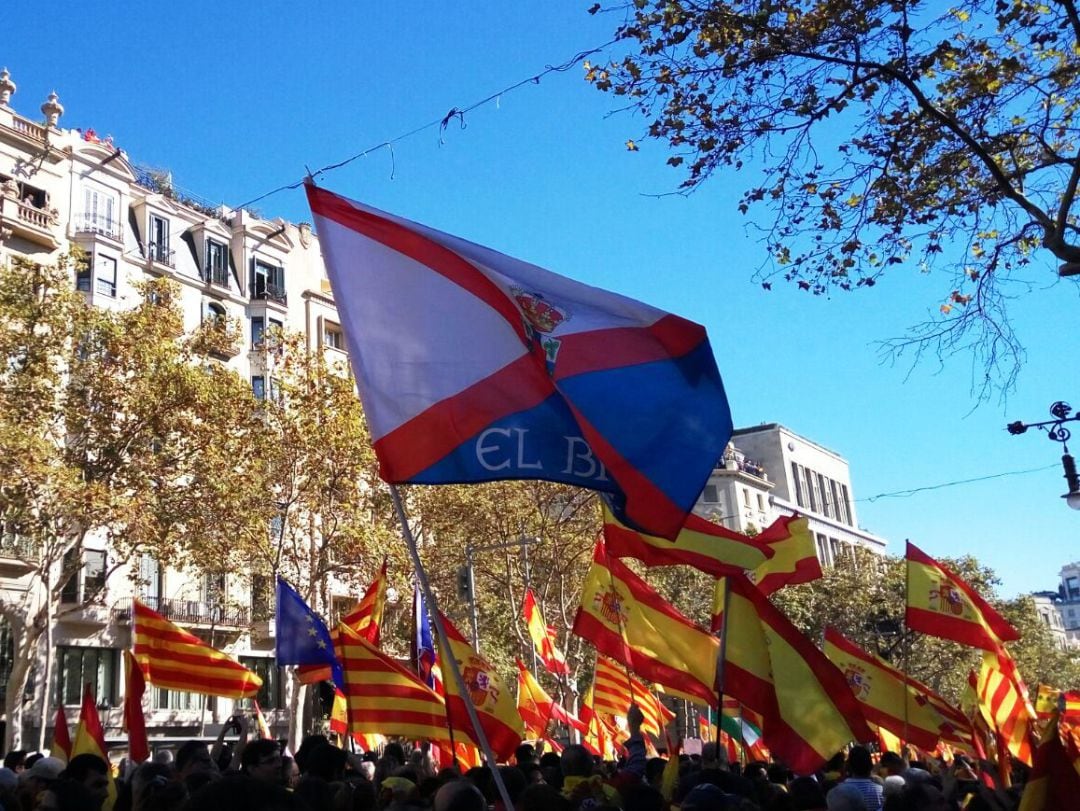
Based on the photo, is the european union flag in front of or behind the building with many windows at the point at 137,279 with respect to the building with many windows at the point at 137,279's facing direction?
in front

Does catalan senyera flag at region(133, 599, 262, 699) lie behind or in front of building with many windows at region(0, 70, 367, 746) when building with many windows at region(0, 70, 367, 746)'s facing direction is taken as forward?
in front

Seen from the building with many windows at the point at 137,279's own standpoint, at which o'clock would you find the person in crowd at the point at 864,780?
The person in crowd is roughly at 1 o'clock from the building with many windows.

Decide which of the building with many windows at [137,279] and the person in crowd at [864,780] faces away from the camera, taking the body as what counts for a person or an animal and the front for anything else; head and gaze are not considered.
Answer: the person in crowd

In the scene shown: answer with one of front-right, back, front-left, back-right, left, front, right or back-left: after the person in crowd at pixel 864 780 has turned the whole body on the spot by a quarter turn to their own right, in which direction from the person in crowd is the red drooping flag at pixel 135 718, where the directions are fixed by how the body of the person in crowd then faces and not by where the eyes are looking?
back

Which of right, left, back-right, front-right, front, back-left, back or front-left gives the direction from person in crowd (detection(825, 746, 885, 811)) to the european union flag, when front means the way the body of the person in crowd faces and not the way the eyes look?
front-left

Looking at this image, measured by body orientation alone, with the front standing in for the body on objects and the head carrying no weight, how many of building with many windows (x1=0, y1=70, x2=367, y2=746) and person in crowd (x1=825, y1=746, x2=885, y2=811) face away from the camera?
1

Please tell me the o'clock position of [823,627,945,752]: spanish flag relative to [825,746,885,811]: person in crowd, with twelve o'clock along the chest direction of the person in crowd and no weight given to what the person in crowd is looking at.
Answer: The spanish flag is roughly at 12 o'clock from the person in crowd.

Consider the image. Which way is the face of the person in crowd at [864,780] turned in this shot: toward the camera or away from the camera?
away from the camera

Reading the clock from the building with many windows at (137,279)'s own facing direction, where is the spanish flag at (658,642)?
The spanish flag is roughly at 1 o'clock from the building with many windows.

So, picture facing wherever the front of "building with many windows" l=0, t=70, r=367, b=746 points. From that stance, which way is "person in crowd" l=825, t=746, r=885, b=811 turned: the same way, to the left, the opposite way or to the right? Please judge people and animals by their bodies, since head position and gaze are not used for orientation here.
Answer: to the left

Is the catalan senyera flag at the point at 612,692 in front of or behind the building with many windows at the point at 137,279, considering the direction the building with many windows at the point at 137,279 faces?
in front

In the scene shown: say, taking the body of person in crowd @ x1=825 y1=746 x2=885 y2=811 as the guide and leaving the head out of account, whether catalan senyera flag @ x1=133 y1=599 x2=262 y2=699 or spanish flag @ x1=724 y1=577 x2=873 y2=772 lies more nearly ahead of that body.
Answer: the spanish flag

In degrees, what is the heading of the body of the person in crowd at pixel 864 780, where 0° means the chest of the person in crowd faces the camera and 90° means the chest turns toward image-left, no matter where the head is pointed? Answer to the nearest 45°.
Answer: approximately 180°

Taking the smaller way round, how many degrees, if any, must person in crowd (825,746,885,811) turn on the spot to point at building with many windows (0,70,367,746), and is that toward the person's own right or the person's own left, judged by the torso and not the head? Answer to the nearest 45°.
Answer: approximately 45° to the person's own left

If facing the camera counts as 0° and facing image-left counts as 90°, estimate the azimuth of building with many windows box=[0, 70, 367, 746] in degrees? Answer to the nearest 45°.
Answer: approximately 315°
